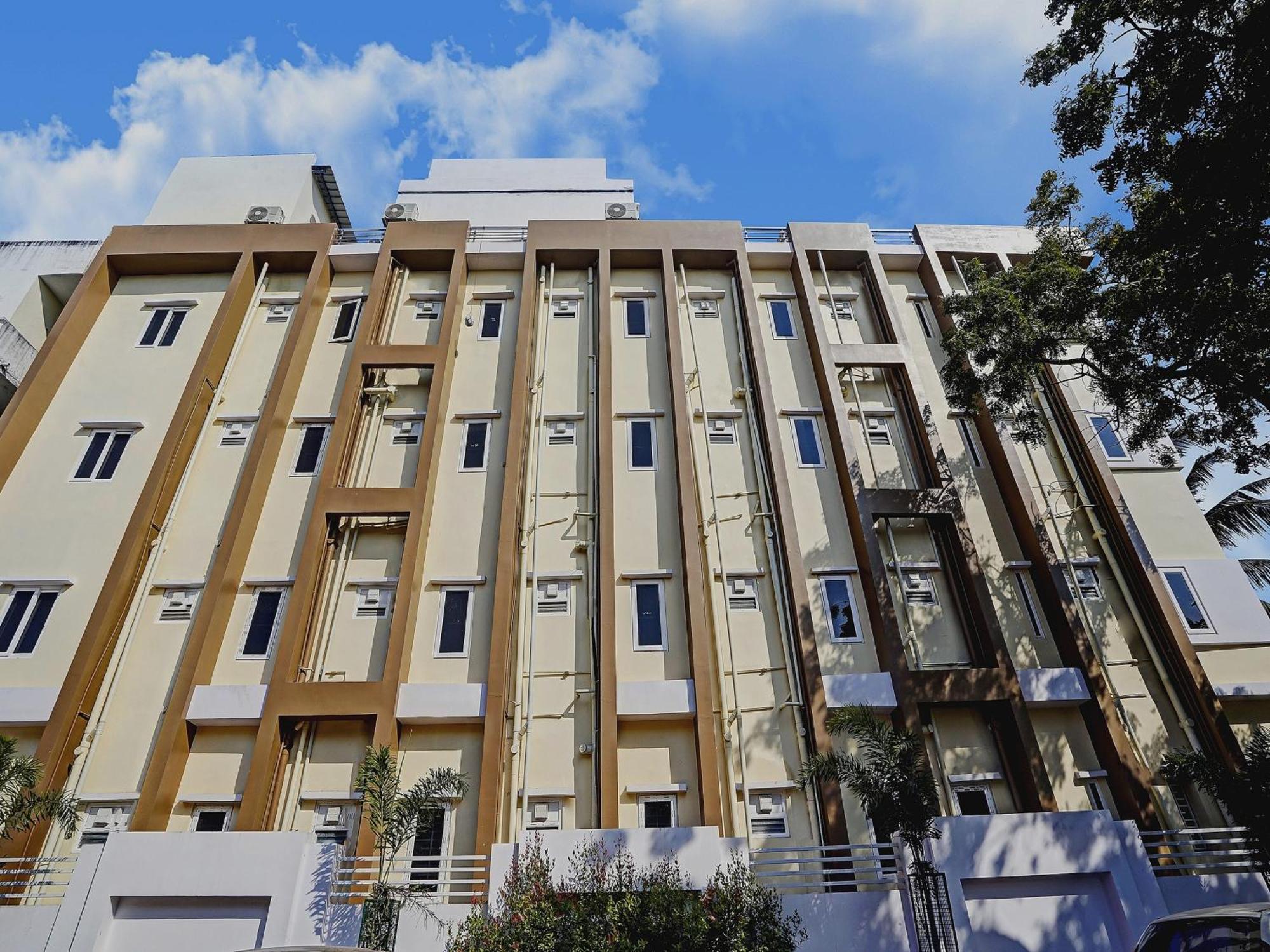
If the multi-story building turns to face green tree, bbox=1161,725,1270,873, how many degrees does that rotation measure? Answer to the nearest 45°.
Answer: approximately 90° to its left

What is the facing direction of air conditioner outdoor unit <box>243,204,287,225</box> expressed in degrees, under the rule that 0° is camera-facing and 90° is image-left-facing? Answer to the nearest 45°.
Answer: approximately 0°

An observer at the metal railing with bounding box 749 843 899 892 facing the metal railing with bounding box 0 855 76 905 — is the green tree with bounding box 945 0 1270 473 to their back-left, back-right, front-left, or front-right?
back-left
